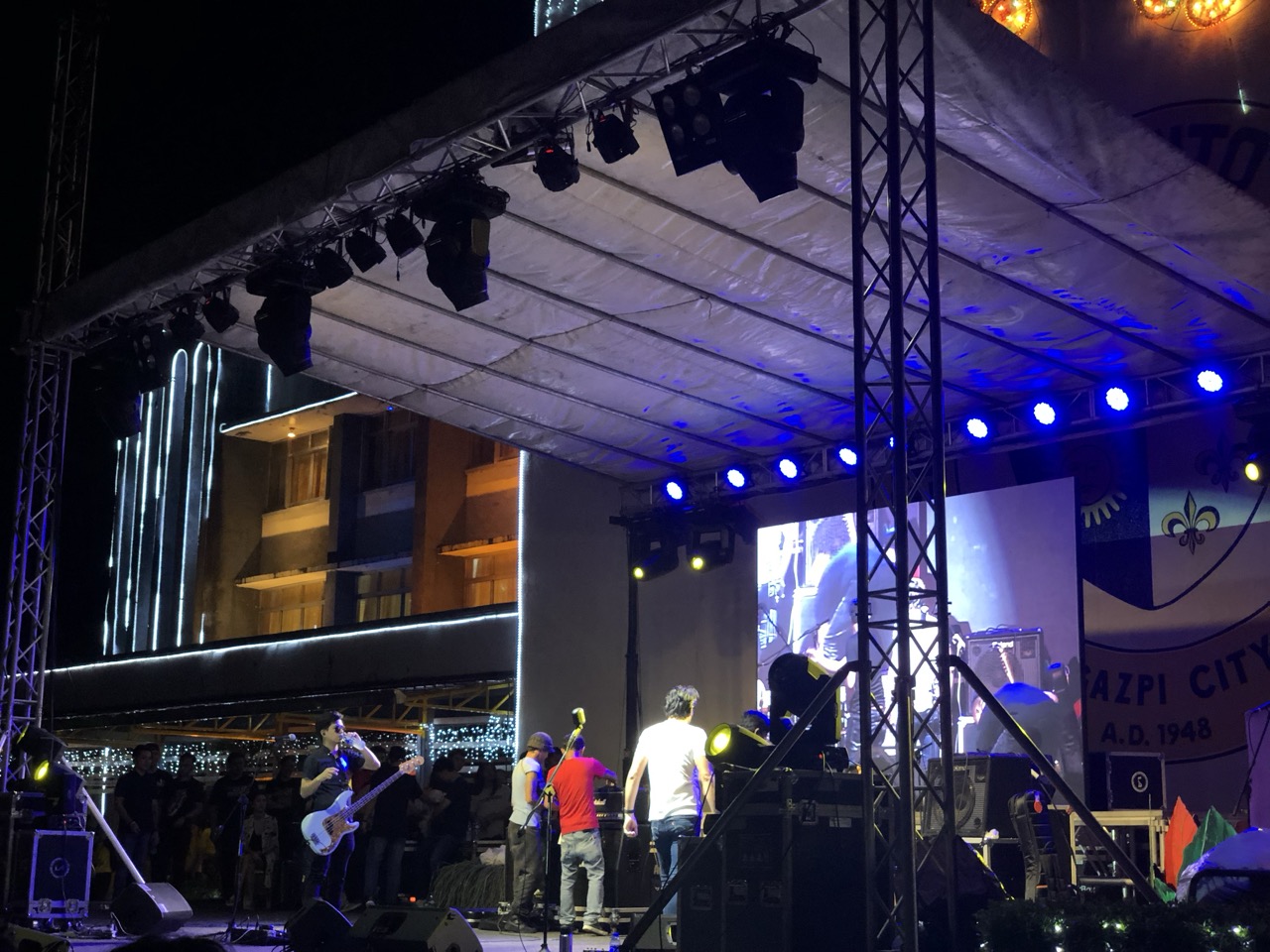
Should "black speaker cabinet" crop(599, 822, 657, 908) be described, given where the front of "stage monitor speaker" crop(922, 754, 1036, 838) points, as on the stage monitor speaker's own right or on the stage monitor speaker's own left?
on the stage monitor speaker's own right

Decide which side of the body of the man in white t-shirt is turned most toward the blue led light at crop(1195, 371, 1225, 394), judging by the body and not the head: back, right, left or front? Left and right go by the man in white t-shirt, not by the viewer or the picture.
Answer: right

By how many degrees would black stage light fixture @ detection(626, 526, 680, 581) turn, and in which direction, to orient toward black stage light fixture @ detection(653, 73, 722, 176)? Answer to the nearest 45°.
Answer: approximately 45° to its left

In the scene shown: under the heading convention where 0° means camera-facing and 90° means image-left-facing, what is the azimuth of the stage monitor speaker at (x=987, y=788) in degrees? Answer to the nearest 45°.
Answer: approximately 45°

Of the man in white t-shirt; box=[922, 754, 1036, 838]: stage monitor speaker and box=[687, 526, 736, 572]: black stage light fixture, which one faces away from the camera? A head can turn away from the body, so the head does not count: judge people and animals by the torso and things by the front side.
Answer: the man in white t-shirt

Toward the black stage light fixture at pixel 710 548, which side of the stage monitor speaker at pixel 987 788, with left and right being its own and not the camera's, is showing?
right

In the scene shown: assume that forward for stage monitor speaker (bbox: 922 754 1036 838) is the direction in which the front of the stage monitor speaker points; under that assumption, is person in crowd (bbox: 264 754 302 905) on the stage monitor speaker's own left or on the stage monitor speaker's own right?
on the stage monitor speaker's own right

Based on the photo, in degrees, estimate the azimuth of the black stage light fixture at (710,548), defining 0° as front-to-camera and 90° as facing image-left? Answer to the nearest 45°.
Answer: approximately 45°

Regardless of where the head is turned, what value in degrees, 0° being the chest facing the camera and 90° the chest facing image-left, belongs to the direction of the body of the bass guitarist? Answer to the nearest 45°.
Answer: approximately 315°

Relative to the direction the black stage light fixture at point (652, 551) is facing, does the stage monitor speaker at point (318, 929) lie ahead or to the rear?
ahead

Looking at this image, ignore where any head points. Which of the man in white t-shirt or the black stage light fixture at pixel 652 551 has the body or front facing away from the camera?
the man in white t-shirt

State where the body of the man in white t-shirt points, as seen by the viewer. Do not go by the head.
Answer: away from the camera

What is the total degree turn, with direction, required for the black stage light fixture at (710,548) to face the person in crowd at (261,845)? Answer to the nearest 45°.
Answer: approximately 45° to its right
